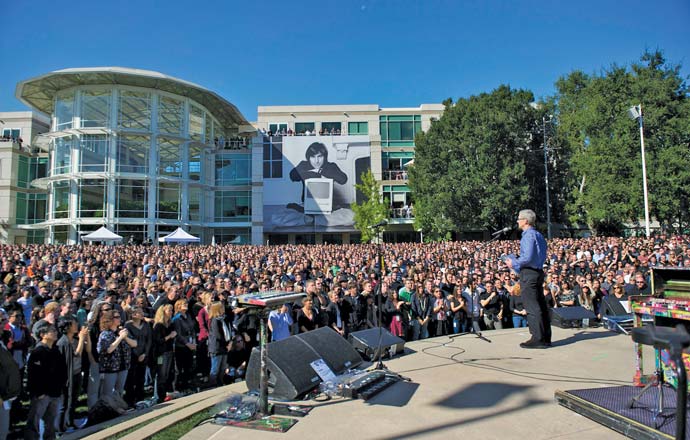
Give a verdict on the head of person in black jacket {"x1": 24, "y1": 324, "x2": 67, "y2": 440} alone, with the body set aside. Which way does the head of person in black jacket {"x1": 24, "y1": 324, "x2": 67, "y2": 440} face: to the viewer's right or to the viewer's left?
to the viewer's right

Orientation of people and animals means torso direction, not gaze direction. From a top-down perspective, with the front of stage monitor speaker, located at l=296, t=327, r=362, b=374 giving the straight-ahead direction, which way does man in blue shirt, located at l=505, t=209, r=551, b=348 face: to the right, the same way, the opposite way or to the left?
the opposite way

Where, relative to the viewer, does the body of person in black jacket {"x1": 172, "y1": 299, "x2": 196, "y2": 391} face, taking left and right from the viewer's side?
facing the viewer and to the right of the viewer

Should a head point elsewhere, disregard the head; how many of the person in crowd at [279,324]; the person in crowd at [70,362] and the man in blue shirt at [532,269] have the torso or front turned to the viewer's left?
1

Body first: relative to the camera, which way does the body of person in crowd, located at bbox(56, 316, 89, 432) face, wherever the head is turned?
to the viewer's right

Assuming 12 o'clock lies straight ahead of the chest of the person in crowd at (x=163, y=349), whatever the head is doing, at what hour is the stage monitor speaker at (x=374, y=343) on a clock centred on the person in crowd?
The stage monitor speaker is roughly at 12 o'clock from the person in crowd.

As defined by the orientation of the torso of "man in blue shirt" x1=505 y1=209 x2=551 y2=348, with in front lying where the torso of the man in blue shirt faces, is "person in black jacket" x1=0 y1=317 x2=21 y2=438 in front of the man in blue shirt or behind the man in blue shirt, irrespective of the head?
in front

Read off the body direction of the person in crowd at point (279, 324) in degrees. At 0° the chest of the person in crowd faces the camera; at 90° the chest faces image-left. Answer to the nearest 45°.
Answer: approximately 315°

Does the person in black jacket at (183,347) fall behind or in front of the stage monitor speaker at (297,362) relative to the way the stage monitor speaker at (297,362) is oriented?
behind

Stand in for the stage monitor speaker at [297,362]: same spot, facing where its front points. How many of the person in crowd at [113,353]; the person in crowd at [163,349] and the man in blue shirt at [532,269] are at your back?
2
